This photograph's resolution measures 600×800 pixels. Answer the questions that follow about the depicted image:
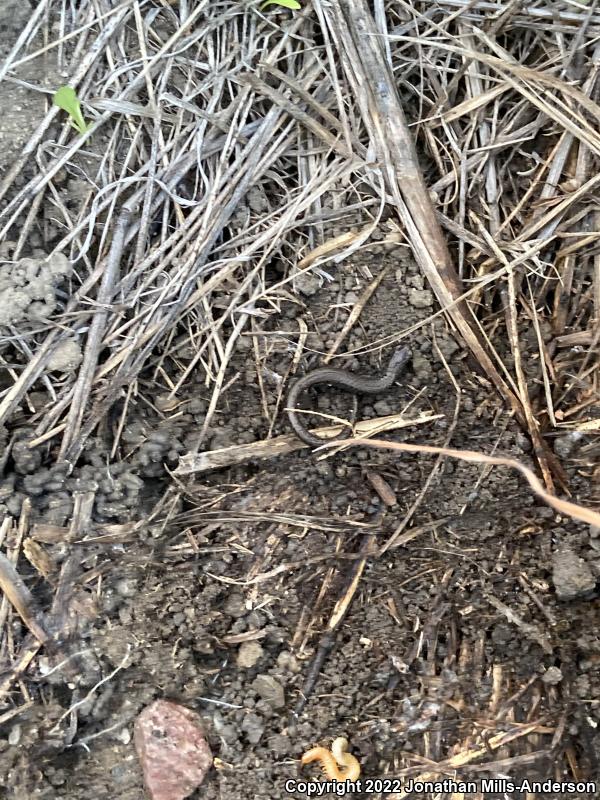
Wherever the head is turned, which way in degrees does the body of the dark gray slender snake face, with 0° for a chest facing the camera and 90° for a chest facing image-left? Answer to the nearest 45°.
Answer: approximately 225°

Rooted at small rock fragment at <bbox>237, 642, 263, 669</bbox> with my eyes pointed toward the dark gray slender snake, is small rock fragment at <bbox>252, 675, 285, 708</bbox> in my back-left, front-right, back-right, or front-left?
back-right

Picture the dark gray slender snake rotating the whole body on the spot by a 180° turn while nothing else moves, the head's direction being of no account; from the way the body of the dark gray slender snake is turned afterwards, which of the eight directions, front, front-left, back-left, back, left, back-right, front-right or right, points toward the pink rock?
front

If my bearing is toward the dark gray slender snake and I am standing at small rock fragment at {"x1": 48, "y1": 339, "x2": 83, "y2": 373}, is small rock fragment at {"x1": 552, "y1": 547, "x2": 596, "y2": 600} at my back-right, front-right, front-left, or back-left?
front-right

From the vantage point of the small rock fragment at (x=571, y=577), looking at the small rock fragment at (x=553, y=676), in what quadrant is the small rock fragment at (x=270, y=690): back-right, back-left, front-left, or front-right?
front-right
